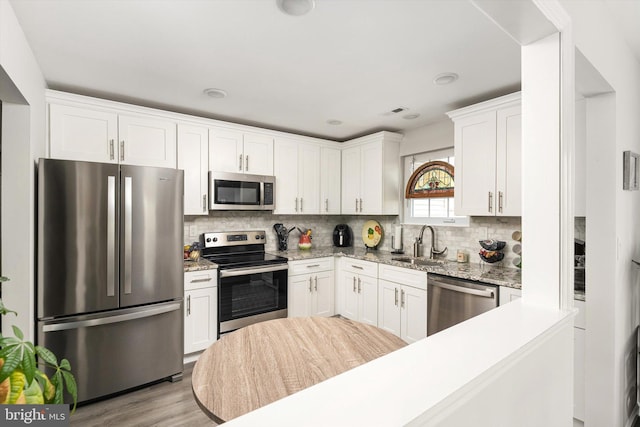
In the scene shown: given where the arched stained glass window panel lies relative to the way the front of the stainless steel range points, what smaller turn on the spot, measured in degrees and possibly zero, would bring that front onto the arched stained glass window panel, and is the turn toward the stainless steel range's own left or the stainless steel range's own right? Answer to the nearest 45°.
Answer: approximately 45° to the stainless steel range's own left

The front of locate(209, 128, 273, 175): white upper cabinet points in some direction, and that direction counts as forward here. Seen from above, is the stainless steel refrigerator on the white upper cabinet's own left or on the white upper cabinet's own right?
on the white upper cabinet's own right

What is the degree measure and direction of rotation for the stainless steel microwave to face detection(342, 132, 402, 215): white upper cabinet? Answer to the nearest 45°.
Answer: approximately 45° to its left
